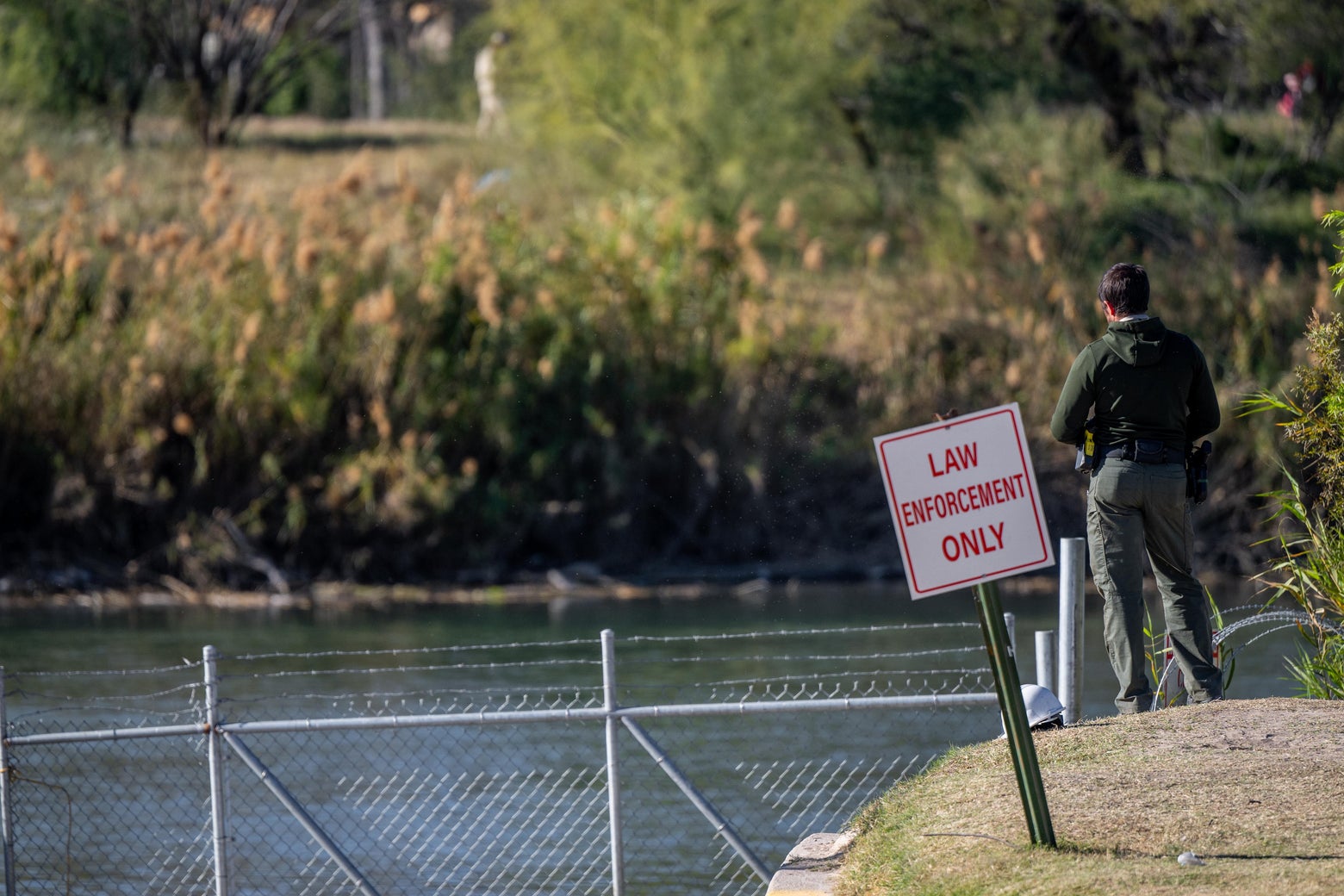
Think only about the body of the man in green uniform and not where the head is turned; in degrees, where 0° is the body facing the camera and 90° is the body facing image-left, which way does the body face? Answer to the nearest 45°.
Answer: approximately 180°

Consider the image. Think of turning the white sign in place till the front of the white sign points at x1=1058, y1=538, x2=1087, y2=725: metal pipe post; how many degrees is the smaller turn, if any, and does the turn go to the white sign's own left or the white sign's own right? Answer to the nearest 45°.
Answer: approximately 180°

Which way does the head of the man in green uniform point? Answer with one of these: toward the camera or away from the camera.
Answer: away from the camera

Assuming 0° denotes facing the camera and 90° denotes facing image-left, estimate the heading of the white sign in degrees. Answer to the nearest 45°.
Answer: approximately 0°

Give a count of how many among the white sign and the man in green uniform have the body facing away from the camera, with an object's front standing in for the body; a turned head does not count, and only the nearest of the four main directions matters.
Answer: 1

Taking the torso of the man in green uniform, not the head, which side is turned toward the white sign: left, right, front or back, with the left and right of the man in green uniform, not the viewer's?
back

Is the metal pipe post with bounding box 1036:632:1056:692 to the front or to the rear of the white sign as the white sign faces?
to the rear

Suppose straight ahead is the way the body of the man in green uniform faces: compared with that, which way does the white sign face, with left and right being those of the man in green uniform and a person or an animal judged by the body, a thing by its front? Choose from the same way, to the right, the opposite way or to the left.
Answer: the opposite way
